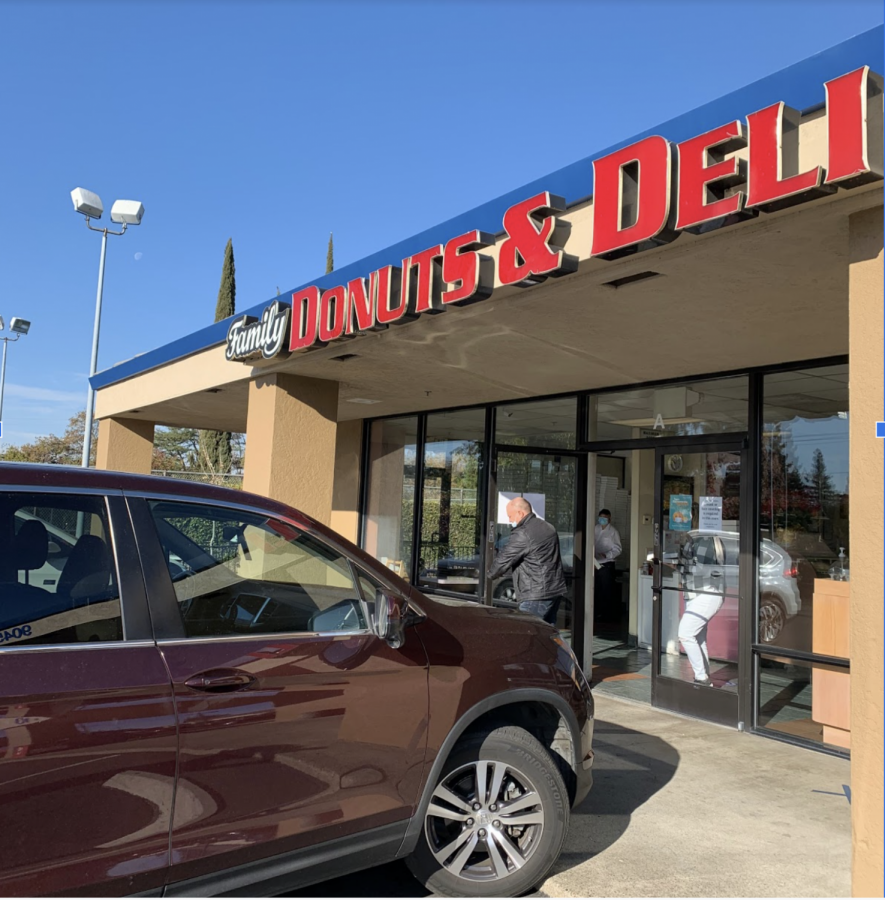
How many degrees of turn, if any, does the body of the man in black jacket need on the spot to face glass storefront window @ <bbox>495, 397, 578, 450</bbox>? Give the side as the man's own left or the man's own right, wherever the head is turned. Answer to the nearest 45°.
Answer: approximately 45° to the man's own right

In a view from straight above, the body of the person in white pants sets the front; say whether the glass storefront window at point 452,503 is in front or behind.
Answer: in front

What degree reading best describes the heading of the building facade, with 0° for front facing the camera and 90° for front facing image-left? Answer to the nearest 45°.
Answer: approximately 45°

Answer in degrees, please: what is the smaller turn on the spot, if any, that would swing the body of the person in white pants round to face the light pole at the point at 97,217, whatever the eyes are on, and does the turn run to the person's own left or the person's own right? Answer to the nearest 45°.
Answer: approximately 45° to the person's own right

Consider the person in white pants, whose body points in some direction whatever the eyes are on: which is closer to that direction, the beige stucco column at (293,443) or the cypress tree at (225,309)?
the beige stucco column

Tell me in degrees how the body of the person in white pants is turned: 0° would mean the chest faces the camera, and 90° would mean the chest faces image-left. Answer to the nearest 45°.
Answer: approximately 90°
